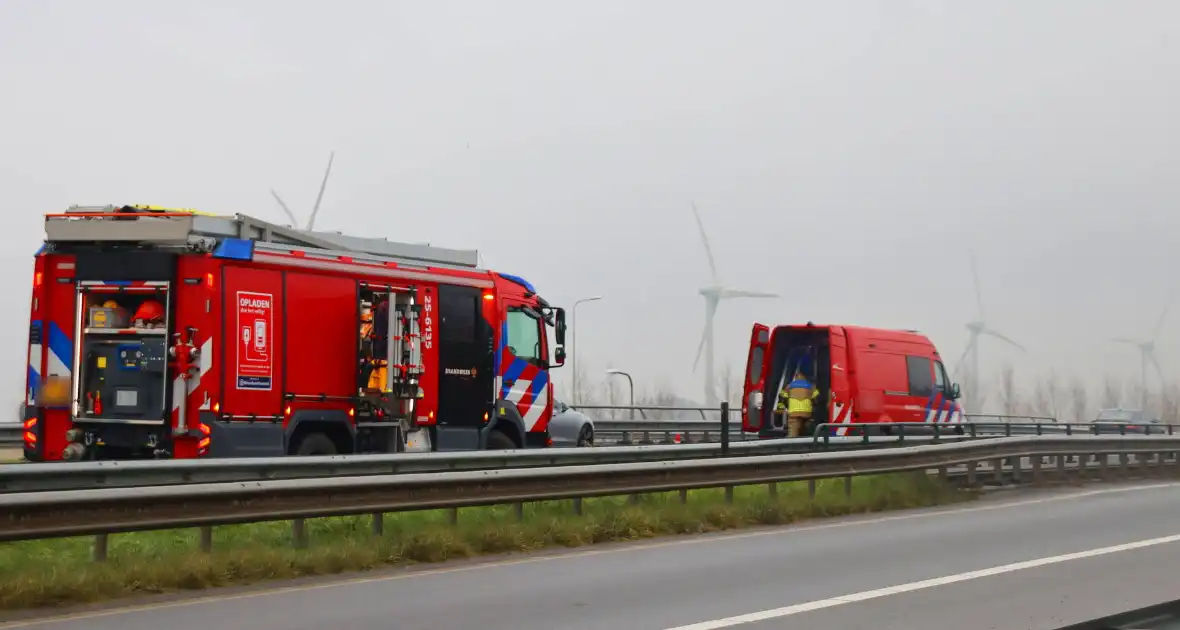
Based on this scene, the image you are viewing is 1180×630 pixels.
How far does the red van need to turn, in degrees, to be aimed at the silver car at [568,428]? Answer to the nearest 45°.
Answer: approximately 135° to its left

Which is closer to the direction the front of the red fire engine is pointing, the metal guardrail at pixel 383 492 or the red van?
the red van

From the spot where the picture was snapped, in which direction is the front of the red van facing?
facing away from the viewer and to the right of the viewer

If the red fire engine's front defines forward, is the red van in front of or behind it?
in front

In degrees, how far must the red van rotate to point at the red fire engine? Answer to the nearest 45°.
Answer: approximately 180°

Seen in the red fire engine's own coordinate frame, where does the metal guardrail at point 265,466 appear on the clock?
The metal guardrail is roughly at 4 o'clock from the red fire engine.

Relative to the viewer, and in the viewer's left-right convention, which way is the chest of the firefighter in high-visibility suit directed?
facing away from the viewer

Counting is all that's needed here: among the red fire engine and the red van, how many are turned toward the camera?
0

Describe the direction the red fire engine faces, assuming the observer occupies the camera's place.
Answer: facing away from the viewer and to the right of the viewer

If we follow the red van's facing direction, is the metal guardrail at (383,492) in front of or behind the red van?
behind

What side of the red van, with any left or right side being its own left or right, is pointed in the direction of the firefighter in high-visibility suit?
back
